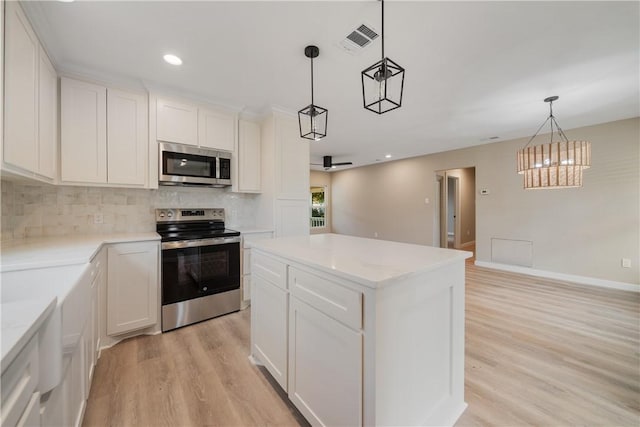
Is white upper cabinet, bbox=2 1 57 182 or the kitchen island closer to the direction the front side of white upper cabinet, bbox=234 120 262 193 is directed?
the kitchen island

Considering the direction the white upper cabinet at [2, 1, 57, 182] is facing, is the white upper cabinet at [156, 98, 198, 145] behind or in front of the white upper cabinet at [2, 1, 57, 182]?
in front

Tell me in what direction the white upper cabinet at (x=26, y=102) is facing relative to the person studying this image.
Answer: facing to the right of the viewer

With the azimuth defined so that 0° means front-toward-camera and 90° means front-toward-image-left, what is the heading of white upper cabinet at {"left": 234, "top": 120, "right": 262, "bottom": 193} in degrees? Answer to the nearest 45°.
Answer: approximately 315°

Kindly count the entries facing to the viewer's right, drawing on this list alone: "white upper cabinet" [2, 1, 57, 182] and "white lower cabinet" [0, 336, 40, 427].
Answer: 2

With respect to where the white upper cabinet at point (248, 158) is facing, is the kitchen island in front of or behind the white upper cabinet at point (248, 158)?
in front

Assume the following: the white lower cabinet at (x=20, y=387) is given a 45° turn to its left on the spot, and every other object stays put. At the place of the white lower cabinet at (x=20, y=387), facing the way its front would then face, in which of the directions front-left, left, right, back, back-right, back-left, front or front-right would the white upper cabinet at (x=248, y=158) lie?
front

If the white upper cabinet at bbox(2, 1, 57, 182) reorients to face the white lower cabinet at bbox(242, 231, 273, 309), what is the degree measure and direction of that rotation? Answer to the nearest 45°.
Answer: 0° — it already faces it

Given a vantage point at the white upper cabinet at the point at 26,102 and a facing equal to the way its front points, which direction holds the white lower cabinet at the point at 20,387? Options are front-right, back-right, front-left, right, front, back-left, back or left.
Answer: right

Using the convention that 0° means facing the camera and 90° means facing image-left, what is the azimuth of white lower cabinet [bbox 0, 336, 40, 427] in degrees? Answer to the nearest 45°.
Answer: approximately 270°

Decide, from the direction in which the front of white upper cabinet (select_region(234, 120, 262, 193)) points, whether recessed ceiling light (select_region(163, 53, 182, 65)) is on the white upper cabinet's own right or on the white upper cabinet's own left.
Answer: on the white upper cabinet's own right
